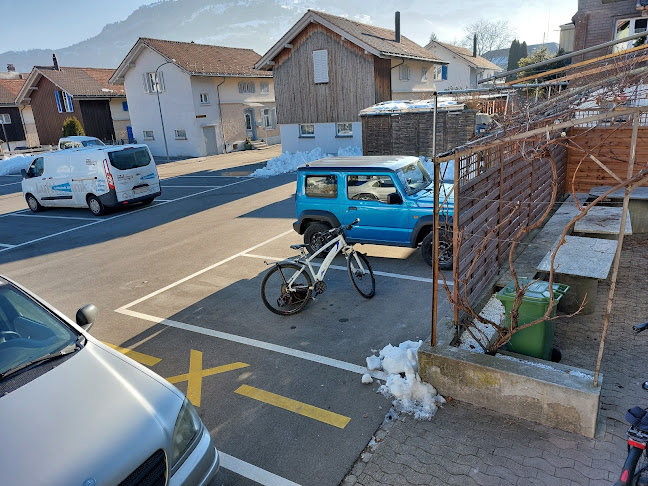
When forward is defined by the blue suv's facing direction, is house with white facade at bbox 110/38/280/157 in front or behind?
behind

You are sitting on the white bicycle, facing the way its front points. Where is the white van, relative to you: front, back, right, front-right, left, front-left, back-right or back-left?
back-left

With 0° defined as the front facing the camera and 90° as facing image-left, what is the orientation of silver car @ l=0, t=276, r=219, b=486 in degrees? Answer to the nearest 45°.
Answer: approximately 315°

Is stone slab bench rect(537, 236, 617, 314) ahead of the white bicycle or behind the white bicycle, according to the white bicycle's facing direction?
ahead

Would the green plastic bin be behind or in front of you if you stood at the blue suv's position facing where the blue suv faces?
in front

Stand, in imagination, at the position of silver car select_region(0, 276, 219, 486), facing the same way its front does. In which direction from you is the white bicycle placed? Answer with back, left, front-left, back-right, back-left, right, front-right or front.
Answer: left

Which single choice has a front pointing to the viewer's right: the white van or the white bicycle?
the white bicycle

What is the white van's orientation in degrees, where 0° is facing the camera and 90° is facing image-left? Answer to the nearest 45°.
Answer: approximately 135°

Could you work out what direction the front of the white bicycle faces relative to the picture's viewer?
facing to the right of the viewer

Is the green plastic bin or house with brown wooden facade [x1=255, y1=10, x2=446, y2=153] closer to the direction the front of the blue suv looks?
the green plastic bin

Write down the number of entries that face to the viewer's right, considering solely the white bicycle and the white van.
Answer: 1

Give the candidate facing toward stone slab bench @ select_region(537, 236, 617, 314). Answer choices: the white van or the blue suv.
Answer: the blue suv

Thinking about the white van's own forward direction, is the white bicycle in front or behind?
behind

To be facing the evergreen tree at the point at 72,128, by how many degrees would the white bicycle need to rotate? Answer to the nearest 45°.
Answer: approximately 135° to its left
